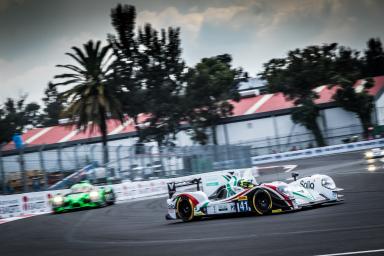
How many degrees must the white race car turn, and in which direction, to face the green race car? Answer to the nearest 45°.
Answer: approximately 180°

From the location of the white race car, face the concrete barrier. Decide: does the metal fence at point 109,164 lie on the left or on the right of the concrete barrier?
left

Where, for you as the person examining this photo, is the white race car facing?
facing the viewer and to the right of the viewer

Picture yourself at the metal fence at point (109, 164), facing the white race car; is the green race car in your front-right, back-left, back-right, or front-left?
front-right

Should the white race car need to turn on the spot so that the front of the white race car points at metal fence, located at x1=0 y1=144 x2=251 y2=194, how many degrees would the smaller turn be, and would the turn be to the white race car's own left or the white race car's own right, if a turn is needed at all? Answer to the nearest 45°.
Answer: approximately 180°

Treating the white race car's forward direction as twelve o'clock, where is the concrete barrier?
The concrete barrier is roughly at 8 o'clock from the white race car.
